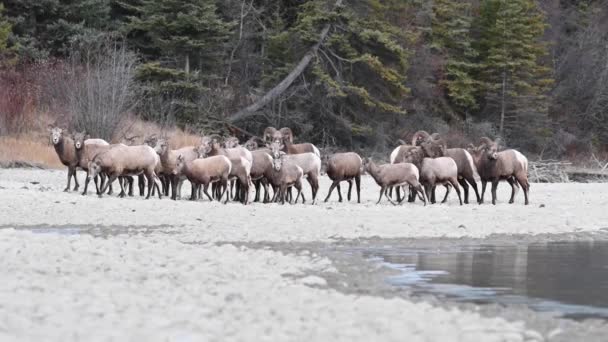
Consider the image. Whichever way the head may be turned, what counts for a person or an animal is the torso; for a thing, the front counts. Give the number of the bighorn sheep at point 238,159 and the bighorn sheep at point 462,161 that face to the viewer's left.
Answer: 2

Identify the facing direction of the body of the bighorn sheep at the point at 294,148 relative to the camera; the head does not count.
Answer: to the viewer's left

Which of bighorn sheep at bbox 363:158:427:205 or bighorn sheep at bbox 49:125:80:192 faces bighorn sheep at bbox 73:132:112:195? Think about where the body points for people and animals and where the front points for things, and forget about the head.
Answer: bighorn sheep at bbox 363:158:427:205

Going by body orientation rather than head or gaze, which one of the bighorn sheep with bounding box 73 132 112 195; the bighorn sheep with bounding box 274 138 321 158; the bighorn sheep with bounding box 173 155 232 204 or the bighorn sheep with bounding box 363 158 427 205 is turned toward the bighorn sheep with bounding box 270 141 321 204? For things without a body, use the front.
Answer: the bighorn sheep with bounding box 363 158 427 205

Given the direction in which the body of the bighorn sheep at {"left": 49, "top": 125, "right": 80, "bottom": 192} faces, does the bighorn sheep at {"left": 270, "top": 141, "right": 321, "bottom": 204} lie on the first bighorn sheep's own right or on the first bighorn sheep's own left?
on the first bighorn sheep's own left

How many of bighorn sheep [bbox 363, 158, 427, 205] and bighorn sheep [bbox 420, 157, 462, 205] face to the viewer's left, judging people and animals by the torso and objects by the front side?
2

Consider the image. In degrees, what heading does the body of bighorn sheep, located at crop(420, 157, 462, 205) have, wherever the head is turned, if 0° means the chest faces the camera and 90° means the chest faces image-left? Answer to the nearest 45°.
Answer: approximately 90°

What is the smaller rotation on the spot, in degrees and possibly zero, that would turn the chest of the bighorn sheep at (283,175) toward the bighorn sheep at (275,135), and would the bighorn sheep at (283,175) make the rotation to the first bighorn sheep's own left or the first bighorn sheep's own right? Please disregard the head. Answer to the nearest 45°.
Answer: approximately 135° to the first bighorn sheep's own right

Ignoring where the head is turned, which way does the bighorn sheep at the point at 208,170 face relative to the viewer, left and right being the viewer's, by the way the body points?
facing to the left of the viewer

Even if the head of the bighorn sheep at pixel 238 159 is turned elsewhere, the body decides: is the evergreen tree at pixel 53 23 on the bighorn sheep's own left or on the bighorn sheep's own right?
on the bighorn sheep's own right

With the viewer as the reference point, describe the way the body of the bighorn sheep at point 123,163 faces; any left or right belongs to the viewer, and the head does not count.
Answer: facing to the left of the viewer

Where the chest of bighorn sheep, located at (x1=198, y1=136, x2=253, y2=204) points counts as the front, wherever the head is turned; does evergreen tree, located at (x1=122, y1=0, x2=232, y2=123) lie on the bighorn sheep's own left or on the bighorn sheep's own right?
on the bighorn sheep's own right
